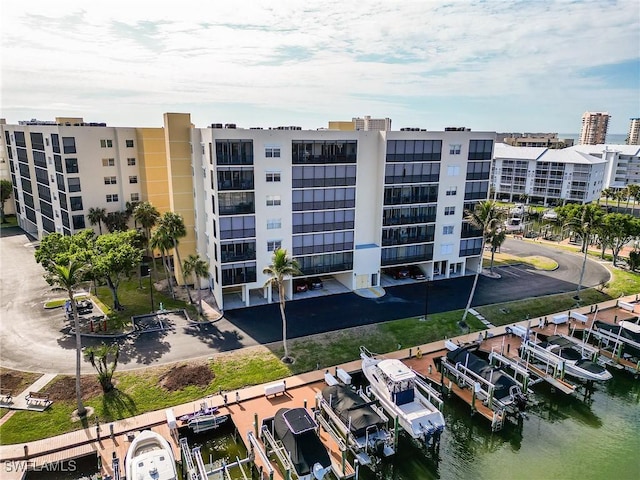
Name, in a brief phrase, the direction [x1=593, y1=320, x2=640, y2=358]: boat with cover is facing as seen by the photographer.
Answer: facing away from the viewer and to the left of the viewer

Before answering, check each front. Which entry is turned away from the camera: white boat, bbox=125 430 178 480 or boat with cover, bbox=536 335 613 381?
the white boat

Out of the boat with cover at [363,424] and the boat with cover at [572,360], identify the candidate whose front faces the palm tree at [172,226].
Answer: the boat with cover at [363,424]

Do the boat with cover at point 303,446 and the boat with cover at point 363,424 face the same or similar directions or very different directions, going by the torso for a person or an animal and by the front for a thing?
same or similar directions

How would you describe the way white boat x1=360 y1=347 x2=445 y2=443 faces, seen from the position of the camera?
facing away from the viewer and to the left of the viewer

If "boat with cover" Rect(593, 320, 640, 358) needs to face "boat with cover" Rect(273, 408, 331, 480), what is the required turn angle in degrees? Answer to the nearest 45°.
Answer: approximately 90° to its left

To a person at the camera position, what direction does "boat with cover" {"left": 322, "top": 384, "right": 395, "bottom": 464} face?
facing away from the viewer and to the left of the viewer

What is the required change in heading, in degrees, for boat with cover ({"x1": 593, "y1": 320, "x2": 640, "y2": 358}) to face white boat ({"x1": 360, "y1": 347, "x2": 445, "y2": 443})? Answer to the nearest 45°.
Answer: approximately 90° to its left

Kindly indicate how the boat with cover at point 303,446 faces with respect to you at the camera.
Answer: facing away from the viewer and to the left of the viewer

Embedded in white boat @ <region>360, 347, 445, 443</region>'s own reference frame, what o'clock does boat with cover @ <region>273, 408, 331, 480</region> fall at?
The boat with cover is roughly at 9 o'clock from the white boat.

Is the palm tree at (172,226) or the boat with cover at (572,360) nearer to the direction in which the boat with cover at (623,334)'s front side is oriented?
the palm tree

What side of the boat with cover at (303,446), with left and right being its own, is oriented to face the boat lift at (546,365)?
right
